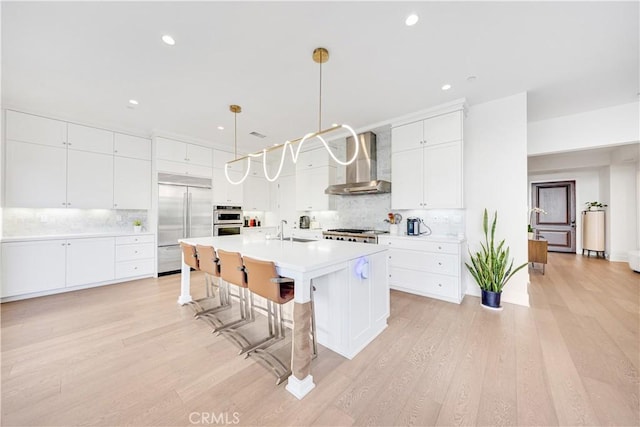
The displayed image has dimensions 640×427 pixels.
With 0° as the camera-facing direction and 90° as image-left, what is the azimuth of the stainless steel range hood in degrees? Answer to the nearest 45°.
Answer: approximately 45°

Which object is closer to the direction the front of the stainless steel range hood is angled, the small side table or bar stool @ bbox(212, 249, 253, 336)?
the bar stool
